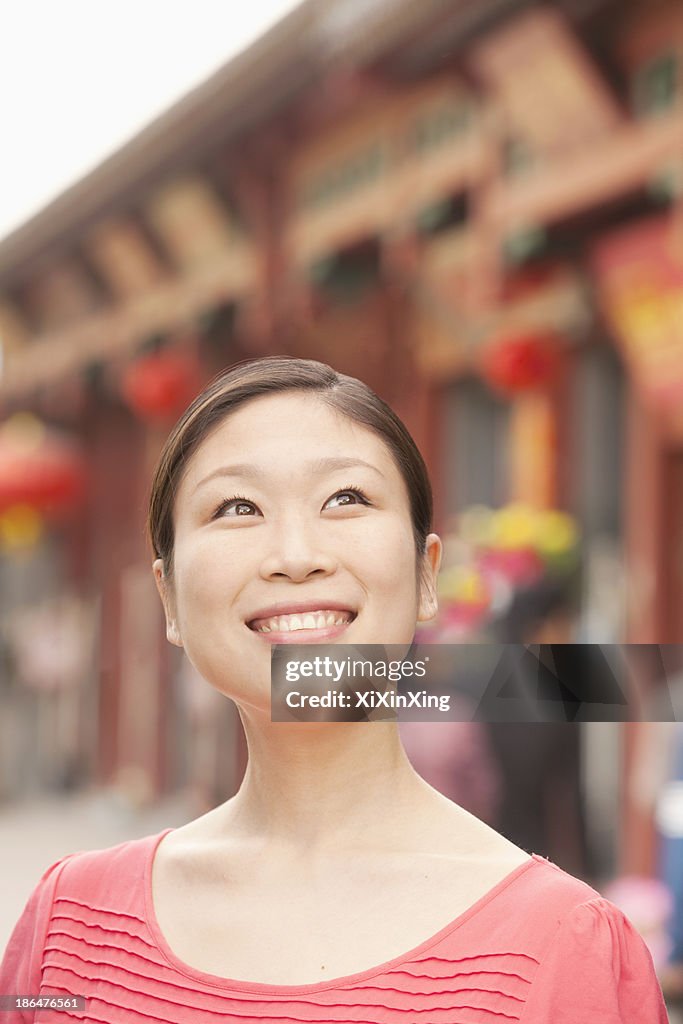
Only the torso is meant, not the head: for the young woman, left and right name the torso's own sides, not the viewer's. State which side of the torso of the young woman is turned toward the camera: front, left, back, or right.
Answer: front

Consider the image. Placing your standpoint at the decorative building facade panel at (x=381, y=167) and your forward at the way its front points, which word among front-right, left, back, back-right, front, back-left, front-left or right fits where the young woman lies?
front-left

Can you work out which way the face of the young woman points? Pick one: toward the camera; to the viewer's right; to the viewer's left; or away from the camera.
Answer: toward the camera

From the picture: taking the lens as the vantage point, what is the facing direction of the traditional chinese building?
facing the viewer and to the left of the viewer

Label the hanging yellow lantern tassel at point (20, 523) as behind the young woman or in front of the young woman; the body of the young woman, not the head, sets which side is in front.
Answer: behind

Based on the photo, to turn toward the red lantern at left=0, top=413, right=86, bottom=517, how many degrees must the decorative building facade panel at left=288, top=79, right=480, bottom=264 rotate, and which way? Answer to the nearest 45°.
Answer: approximately 90° to its right

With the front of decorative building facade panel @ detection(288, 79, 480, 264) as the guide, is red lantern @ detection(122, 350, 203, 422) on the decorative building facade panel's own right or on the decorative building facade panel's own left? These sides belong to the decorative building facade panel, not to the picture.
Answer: on the decorative building facade panel's own right

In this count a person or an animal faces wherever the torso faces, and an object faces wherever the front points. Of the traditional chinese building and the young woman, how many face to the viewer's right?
0

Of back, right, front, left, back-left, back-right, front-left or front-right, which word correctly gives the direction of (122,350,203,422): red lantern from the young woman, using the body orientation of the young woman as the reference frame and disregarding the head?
back

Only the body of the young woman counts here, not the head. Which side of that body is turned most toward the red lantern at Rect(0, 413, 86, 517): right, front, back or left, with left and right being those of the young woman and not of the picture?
back

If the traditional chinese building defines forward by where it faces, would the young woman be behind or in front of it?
in front
